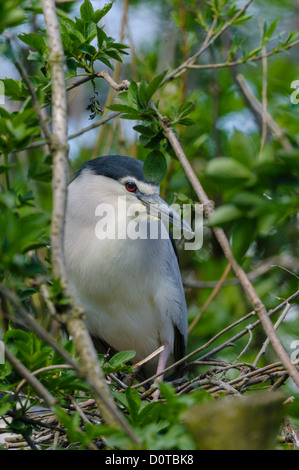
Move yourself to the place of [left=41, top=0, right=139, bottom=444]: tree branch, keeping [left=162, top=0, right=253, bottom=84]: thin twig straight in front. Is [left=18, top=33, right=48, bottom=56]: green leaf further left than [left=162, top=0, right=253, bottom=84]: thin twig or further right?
left

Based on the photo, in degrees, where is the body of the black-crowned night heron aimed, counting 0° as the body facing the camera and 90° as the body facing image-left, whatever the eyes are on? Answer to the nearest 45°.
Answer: approximately 0°
